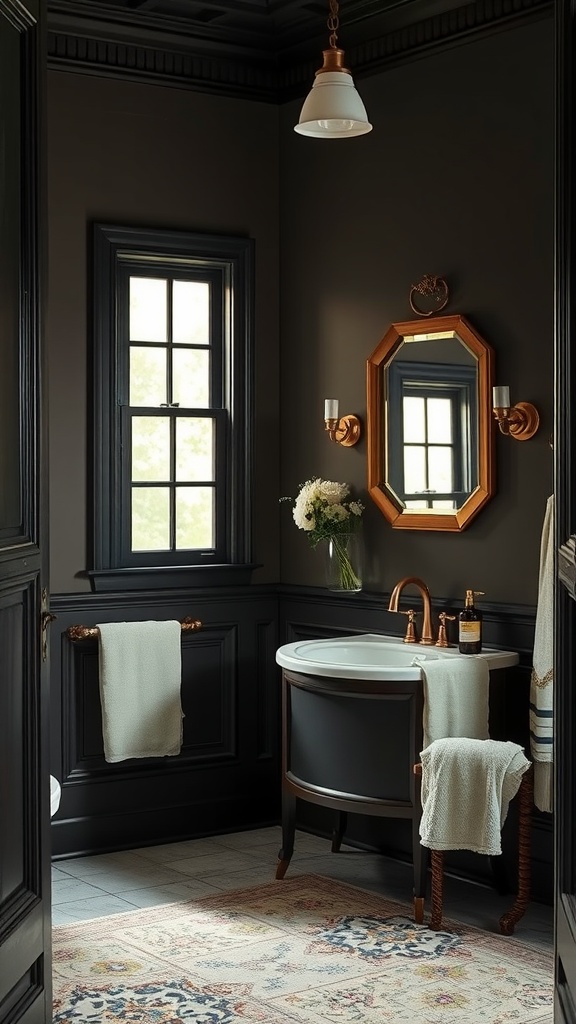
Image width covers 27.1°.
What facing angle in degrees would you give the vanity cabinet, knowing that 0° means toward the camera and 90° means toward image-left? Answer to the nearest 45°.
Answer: approximately 45°

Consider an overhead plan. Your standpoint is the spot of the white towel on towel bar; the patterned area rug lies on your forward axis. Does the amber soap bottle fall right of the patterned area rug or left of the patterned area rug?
left

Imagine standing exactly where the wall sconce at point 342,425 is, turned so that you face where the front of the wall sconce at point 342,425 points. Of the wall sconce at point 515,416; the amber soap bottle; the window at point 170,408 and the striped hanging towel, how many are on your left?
3

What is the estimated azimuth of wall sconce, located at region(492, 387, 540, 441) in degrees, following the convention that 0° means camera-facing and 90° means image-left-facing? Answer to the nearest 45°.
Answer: approximately 45°

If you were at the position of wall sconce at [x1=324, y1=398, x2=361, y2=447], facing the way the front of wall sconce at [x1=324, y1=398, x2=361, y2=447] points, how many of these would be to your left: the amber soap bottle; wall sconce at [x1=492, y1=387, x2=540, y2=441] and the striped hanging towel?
3
